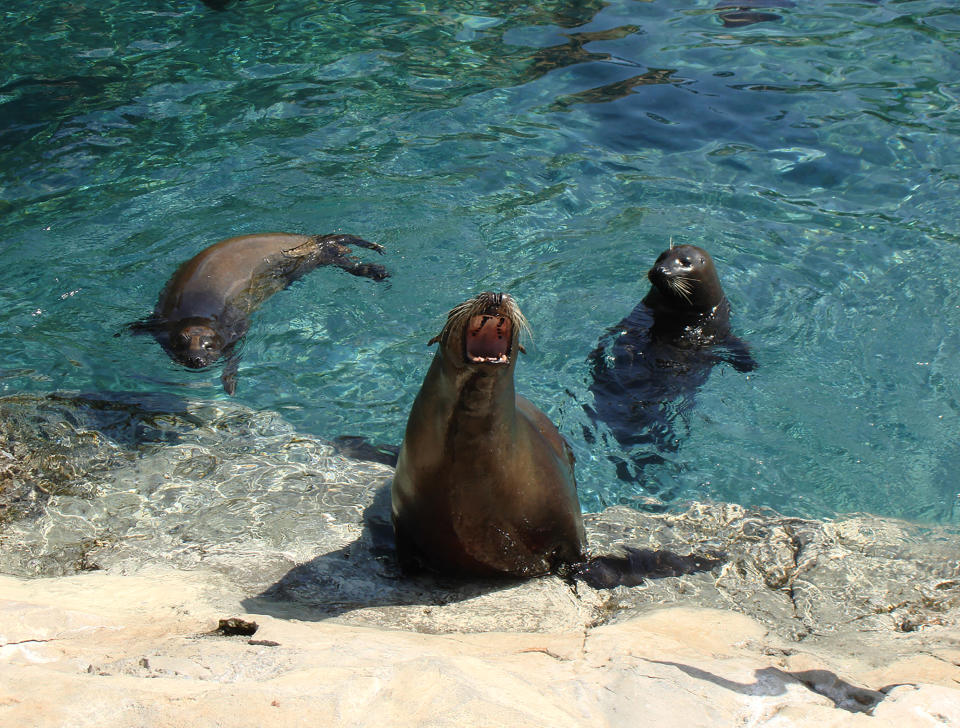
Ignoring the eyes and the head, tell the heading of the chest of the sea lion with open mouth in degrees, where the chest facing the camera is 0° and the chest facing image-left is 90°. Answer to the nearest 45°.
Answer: approximately 0°

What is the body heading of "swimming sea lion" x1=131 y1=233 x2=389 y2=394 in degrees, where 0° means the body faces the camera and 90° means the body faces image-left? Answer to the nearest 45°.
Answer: approximately 45°

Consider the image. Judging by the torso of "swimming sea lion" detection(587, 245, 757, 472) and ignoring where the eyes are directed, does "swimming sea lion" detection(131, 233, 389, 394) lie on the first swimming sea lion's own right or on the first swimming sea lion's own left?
on the first swimming sea lion's own right

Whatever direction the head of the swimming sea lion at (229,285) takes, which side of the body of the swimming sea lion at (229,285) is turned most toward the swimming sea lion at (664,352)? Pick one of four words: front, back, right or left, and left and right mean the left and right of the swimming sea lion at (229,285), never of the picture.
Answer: left

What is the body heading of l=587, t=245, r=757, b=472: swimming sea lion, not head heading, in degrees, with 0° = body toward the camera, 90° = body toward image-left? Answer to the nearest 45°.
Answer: approximately 45°

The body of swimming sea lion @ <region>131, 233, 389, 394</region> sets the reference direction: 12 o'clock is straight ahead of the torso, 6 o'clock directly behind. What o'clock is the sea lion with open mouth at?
The sea lion with open mouth is roughly at 10 o'clock from the swimming sea lion.

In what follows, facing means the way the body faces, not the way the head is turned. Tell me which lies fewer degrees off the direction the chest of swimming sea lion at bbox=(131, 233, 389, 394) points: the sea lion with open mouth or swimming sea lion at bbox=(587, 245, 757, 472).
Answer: the sea lion with open mouth
